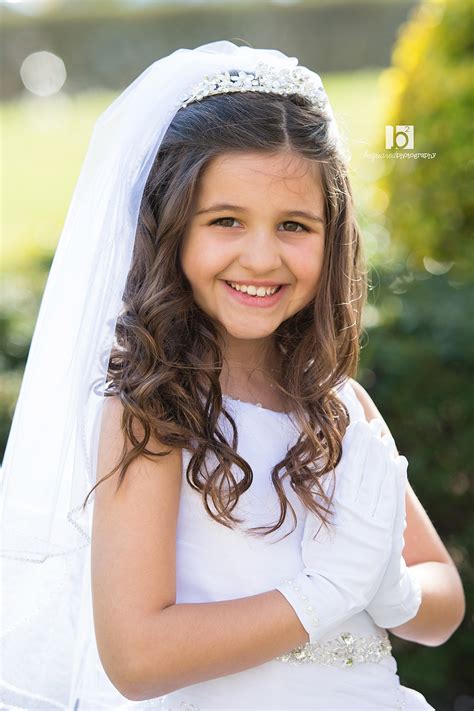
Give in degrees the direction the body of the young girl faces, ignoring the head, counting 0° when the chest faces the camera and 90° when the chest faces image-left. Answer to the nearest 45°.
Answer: approximately 315°
